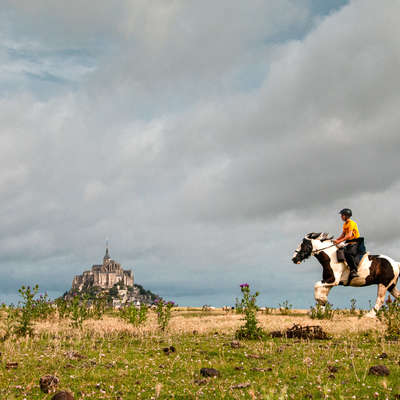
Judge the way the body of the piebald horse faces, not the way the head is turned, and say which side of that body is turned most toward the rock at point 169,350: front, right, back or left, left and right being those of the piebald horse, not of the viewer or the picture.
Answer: left

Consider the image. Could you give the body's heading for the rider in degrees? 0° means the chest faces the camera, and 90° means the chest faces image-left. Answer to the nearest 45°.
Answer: approximately 90°

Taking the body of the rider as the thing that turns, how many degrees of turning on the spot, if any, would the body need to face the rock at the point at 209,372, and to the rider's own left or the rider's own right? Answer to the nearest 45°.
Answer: approximately 90° to the rider's own left

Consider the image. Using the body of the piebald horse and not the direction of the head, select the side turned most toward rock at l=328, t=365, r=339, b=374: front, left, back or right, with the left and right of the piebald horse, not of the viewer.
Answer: left

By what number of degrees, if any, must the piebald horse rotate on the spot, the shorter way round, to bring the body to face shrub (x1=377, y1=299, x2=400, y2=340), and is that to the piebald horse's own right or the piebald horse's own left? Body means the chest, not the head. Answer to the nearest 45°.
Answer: approximately 90° to the piebald horse's own left

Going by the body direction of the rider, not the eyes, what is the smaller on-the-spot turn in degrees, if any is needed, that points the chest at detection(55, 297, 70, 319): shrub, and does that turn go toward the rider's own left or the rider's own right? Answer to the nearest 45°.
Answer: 0° — they already face it

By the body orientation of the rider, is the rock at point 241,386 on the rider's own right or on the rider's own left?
on the rider's own left

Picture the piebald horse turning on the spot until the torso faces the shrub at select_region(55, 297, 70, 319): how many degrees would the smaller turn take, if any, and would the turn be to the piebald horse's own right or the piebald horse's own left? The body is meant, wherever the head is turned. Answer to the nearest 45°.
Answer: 0° — it already faces it

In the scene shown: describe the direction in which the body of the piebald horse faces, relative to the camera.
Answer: to the viewer's left
